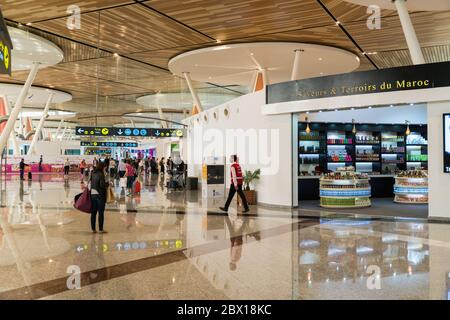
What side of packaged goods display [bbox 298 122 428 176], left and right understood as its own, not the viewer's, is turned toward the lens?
front

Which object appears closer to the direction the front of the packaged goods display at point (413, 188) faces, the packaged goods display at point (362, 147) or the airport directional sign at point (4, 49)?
the airport directional sign

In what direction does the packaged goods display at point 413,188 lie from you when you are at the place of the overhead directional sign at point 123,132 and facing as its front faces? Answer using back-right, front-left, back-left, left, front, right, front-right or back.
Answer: front-left

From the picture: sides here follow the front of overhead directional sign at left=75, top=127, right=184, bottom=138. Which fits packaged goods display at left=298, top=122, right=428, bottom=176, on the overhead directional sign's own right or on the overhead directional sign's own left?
on the overhead directional sign's own left

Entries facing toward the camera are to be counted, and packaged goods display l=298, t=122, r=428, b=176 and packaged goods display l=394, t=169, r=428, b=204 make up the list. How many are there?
2

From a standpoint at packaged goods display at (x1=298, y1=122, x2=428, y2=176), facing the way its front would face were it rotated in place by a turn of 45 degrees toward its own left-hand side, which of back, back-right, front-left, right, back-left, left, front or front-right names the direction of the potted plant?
right

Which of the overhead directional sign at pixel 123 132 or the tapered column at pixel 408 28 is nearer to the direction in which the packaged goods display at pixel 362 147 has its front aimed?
the tapered column

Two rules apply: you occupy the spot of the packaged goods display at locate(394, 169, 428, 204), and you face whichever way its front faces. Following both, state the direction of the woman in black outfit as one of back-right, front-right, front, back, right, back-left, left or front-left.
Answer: front-right

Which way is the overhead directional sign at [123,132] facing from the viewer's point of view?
toward the camera

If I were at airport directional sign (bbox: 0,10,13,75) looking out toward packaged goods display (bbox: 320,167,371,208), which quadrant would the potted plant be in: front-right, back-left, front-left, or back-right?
front-left

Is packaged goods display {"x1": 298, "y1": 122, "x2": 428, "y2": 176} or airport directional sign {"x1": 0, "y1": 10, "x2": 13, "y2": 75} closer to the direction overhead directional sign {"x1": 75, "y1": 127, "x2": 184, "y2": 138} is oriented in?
the airport directional sign

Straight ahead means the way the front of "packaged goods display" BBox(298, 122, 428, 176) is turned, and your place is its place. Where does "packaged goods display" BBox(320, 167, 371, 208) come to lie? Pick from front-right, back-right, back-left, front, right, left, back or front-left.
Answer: front

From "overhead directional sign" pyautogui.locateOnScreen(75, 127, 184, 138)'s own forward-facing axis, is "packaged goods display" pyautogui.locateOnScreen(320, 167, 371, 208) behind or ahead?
ahead

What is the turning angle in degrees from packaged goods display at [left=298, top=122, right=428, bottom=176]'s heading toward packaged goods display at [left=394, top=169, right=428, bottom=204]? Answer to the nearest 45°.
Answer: approximately 45° to its left

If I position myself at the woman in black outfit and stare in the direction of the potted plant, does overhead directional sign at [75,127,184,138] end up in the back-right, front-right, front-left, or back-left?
front-left
